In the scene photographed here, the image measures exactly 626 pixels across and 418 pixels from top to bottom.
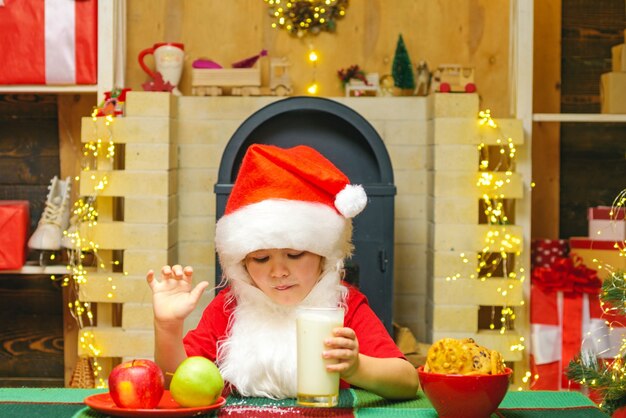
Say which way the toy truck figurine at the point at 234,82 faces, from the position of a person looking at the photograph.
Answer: facing to the right of the viewer

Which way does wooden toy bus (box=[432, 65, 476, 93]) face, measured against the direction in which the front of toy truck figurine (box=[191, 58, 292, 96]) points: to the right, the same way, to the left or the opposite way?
the opposite way

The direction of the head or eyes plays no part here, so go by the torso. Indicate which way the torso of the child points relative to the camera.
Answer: toward the camera

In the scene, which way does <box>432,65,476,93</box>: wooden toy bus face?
to the viewer's left

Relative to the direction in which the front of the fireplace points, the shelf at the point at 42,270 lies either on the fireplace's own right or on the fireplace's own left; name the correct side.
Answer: on the fireplace's own right

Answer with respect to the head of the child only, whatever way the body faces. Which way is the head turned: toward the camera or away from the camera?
toward the camera

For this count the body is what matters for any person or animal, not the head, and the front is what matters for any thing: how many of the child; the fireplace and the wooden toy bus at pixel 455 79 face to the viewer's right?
0

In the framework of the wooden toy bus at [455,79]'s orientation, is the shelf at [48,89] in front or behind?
in front

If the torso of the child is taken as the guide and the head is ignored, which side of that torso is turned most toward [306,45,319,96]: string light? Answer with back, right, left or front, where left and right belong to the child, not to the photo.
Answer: back

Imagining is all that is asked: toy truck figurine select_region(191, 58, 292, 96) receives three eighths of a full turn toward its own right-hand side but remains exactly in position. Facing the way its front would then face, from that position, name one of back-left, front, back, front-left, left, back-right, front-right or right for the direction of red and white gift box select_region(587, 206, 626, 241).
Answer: back-left

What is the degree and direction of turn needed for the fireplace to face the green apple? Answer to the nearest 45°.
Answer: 0° — it already faces it

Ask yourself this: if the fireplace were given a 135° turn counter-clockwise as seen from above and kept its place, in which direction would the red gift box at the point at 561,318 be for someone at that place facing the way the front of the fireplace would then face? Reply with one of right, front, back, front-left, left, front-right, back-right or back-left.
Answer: front-right

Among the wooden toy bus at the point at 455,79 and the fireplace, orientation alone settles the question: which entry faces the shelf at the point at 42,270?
the wooden toy bus

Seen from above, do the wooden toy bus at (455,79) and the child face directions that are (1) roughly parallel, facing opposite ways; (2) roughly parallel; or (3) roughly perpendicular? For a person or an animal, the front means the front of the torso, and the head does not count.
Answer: roughly perpendicular

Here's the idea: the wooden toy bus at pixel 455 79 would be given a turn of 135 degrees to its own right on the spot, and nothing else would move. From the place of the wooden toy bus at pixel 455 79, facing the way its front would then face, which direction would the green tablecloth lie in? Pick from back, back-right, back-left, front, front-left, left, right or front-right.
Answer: back-right

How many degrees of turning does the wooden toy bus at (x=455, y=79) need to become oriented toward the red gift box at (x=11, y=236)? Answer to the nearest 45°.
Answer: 0° — it already faces it

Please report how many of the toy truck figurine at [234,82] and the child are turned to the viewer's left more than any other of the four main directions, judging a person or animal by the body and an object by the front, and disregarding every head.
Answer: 0

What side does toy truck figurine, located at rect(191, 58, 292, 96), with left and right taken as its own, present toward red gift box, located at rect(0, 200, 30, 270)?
back

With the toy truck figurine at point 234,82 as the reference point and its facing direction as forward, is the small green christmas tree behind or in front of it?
in front
